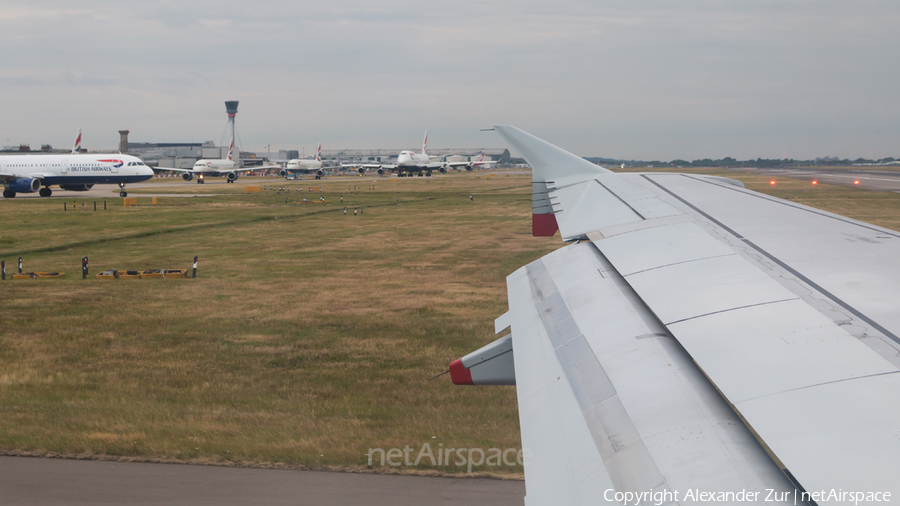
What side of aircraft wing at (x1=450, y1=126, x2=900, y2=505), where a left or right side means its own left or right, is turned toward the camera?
right
